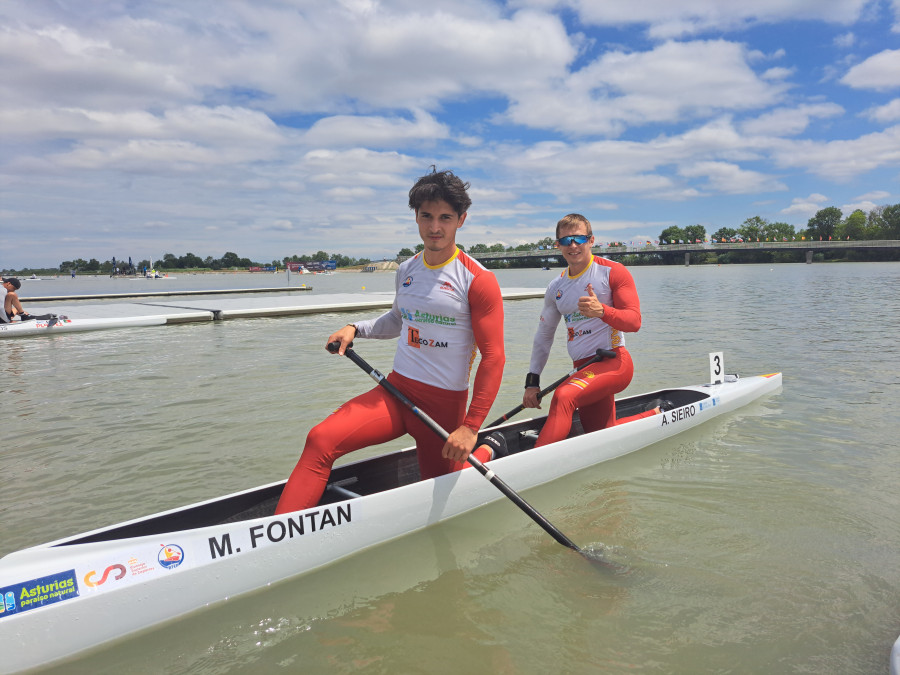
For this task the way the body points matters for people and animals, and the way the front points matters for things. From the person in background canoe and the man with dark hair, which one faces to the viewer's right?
the person in background canoe

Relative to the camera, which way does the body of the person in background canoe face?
to the viewer's right

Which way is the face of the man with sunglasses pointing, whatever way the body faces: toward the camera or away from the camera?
toward the camera

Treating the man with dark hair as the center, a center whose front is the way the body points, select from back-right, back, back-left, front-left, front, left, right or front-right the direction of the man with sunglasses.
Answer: back

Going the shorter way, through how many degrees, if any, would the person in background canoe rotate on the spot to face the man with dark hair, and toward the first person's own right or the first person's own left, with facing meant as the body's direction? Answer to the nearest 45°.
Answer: approximately 90° to the first person's own right

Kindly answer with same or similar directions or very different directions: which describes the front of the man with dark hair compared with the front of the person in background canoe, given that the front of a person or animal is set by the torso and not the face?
very different directions

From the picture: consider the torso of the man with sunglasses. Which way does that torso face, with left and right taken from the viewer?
facing the viewer and to the left of the viewer

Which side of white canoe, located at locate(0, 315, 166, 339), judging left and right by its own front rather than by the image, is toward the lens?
right

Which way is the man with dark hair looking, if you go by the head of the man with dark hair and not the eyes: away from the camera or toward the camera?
toward the camera

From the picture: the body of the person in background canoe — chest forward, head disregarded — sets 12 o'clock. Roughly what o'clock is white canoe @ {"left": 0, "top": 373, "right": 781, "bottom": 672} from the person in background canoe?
The white canoe is roughly at 3 o'clock from the person in background canoe.

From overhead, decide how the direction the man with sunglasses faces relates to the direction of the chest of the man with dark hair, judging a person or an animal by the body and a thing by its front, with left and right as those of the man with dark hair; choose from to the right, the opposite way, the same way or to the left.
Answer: the same way

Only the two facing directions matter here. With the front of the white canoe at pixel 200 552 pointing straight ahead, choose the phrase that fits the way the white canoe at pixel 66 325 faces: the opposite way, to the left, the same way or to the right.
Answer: the opposite way
